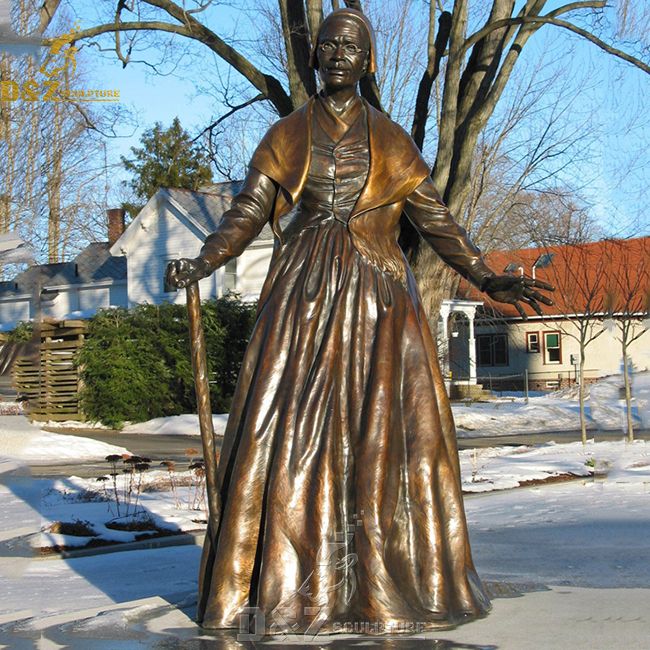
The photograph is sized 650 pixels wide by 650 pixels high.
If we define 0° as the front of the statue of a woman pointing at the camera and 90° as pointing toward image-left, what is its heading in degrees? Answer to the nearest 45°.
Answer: approximately 0°

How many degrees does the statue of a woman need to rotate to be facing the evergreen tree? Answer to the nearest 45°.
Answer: approximately 180°

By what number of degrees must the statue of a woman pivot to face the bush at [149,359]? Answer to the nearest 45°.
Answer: approximately 180°

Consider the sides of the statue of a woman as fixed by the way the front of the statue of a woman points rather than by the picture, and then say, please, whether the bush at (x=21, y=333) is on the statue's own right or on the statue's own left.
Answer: on the statue's own right

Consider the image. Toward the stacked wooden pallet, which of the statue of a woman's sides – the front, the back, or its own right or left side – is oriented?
back

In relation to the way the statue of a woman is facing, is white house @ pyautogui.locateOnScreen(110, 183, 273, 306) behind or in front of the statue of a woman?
behind
